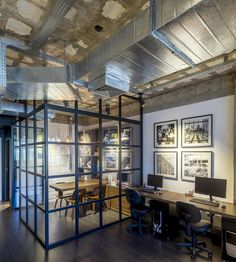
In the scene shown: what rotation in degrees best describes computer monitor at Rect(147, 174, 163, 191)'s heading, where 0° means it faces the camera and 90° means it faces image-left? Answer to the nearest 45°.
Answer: approximately 45°

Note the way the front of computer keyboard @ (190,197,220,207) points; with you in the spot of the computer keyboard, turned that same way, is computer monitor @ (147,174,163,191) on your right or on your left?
on your right

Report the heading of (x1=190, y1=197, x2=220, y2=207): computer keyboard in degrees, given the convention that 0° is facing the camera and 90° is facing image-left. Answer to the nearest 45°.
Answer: approximately 45°

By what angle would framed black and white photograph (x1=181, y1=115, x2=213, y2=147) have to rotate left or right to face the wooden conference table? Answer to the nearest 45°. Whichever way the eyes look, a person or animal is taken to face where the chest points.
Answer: approximately 45° to its right

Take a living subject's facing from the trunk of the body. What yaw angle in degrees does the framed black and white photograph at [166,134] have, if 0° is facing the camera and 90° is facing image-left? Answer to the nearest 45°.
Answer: approximately 45°

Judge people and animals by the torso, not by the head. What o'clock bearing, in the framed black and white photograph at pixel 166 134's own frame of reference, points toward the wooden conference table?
The wooden conference table is roughly at 1 o'clock from the framed black and white photograph.

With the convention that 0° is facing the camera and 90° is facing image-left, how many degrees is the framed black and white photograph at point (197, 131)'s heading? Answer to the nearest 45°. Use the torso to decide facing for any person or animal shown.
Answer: approximately 45°
